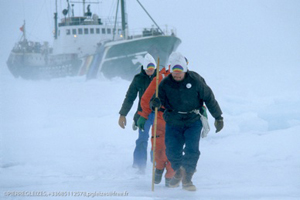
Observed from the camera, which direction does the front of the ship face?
facing the viewer and to the right of the viewer

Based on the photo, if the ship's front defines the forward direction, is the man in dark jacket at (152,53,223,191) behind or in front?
in front

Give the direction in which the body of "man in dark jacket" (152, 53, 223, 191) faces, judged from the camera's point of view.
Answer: toward the camera

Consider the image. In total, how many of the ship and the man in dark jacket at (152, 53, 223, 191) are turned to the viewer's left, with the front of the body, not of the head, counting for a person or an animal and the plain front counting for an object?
0

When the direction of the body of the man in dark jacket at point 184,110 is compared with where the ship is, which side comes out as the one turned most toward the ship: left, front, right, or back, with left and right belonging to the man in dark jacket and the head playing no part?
back

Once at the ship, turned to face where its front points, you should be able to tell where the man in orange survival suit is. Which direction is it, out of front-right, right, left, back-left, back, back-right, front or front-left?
front-right
